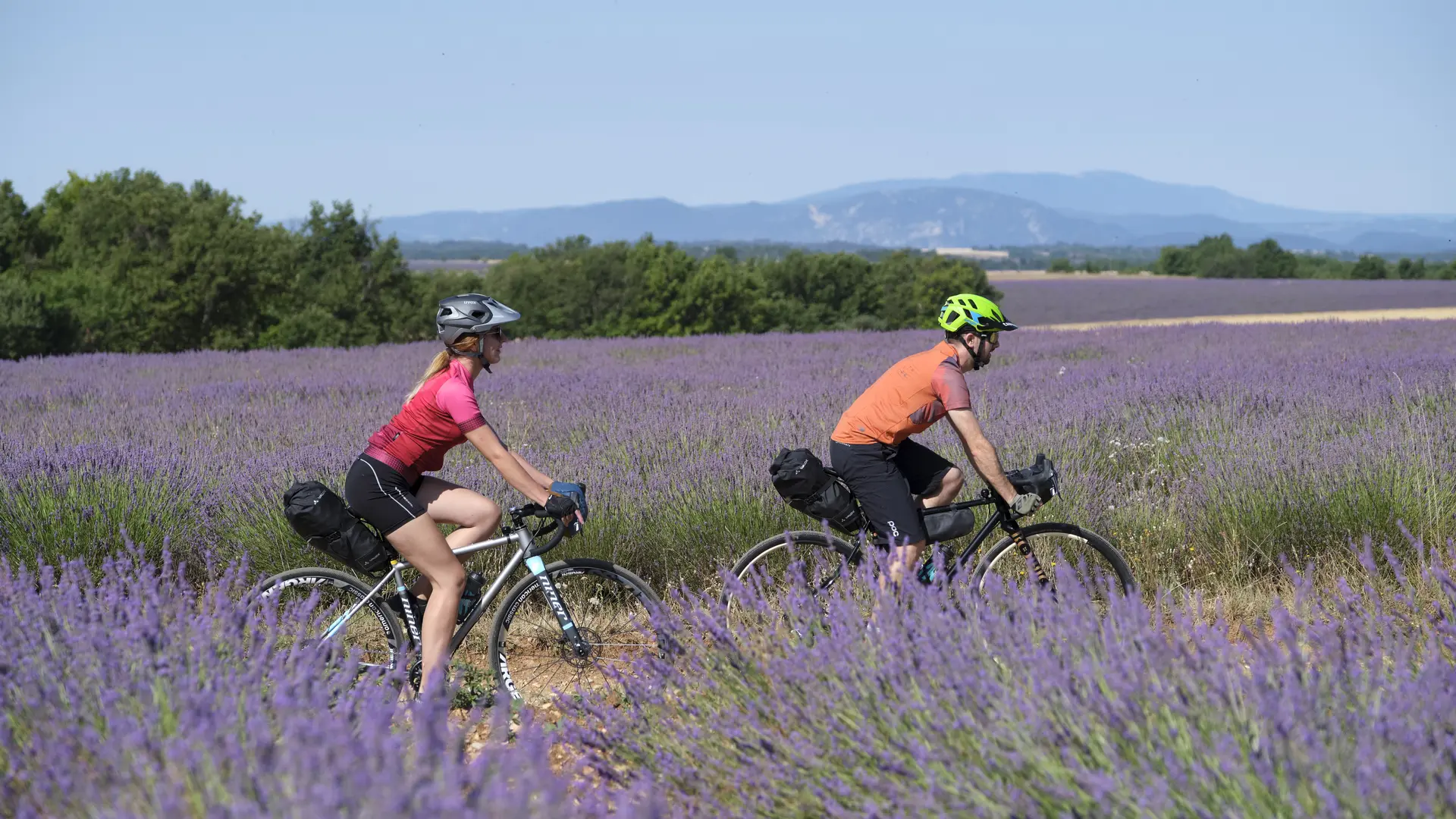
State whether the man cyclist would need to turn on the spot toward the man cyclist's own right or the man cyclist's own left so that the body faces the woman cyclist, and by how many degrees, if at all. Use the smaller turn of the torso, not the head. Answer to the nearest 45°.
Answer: approximately 135° to the man cyclist's own right

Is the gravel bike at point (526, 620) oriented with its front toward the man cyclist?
yes

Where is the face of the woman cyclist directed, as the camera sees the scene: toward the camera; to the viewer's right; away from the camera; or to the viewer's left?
to the viewer's right

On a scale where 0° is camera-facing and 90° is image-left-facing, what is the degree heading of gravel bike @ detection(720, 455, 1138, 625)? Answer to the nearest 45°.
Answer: approximately 270°

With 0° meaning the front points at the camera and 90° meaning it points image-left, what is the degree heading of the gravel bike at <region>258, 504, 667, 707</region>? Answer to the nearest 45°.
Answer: approximately 270°

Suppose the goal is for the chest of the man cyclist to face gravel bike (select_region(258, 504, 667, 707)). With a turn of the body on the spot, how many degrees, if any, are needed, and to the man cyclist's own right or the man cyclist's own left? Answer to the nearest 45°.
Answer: approximately 180°

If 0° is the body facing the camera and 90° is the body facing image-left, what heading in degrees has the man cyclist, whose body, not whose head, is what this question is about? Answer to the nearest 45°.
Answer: approximately 270°

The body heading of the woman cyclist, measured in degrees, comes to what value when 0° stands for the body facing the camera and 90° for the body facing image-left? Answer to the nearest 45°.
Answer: approximately 270°

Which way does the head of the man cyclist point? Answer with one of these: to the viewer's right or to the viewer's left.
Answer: to the viewer's right
